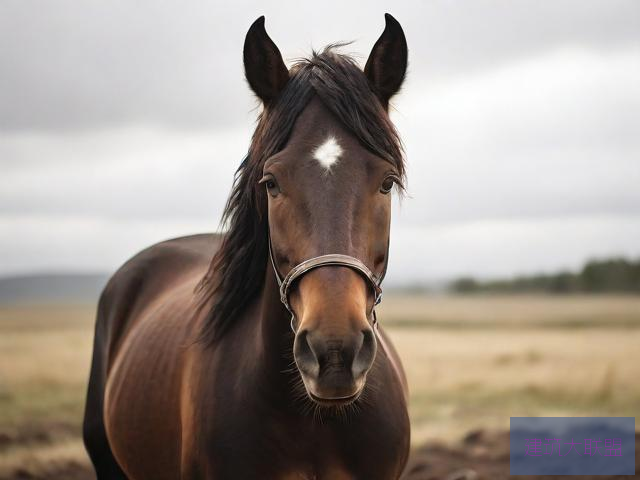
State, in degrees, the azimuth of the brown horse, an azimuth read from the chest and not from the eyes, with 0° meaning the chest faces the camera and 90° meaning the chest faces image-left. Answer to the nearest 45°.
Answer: approximately 315°
